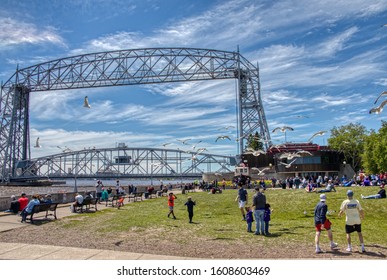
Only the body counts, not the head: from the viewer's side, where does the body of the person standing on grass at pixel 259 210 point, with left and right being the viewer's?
facing away from the viewer
